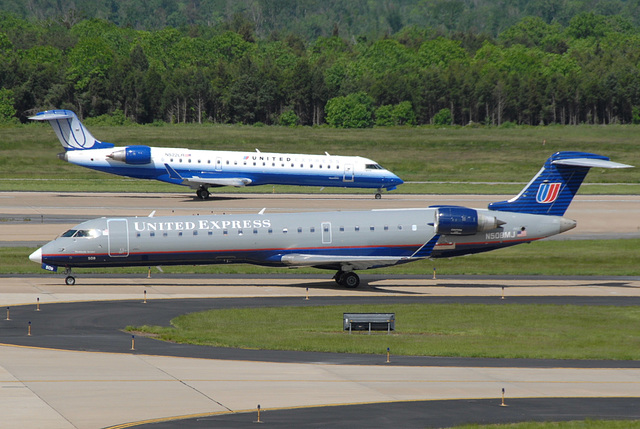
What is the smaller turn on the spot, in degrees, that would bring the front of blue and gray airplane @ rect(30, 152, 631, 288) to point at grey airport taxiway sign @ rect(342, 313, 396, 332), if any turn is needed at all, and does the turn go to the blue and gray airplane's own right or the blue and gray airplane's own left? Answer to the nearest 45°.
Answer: approximately 90° to the blue and gray airplane's own left

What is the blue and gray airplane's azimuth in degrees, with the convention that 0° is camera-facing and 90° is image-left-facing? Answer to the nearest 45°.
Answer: approximately 90°
